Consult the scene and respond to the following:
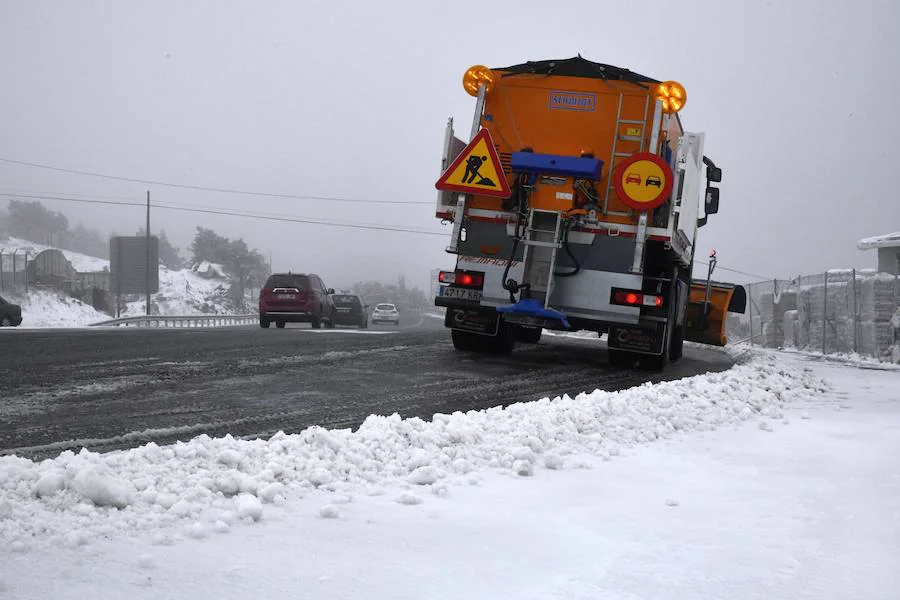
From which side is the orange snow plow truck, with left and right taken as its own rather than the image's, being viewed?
back

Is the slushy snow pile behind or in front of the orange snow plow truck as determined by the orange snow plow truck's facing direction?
behind

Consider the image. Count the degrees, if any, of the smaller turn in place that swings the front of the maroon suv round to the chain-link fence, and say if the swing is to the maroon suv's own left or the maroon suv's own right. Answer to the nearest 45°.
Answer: approximately 135° to the maroon suv's own right

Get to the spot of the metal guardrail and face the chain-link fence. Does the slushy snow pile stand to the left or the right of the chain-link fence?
right

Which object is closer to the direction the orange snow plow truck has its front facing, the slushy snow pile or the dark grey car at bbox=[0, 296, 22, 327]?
the dark grey car

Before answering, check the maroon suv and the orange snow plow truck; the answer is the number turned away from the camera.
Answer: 2

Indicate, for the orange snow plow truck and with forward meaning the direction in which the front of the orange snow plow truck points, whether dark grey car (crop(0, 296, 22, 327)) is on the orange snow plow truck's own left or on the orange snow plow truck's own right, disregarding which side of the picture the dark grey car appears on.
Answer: on the orange snow plow truck's own left

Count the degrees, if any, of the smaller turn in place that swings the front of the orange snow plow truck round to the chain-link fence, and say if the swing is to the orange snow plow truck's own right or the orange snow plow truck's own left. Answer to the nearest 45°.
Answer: approximately 45° to the orange snow plow truck's own right
